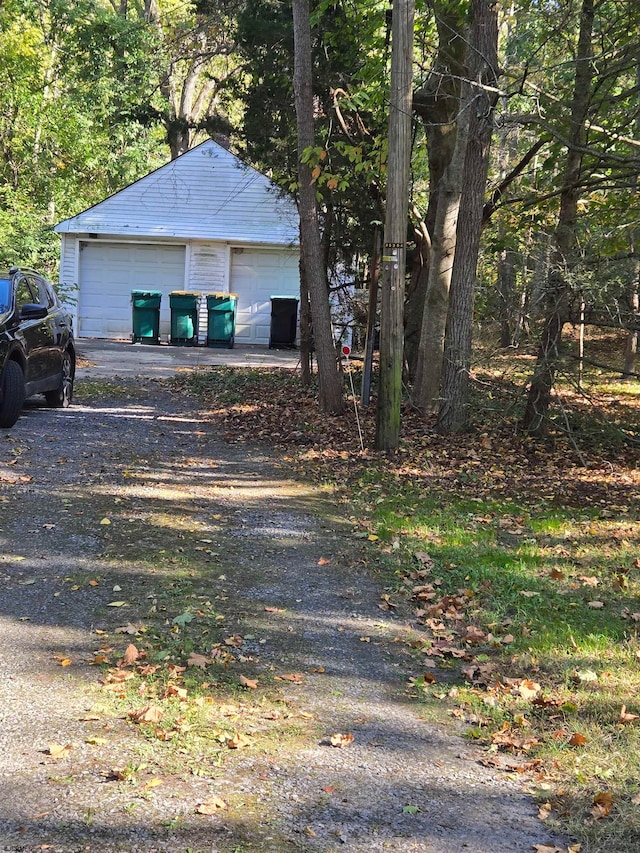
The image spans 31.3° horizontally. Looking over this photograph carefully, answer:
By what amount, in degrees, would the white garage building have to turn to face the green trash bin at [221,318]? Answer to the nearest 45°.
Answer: approximately 45° to its left

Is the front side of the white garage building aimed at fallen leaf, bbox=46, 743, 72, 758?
yes

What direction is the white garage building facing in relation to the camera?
toward the camera

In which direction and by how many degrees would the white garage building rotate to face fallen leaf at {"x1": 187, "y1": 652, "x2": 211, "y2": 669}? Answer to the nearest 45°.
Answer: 0° — it already faces it

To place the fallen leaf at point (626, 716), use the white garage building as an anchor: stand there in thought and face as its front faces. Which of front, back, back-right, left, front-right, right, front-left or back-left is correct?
front

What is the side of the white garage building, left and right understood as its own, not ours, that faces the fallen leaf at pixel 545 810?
front

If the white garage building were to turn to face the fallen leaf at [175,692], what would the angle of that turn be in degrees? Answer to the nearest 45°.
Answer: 0° — it already faces it

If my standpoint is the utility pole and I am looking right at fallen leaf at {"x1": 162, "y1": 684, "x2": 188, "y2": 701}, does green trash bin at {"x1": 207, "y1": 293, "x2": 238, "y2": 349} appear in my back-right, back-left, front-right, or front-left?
back-right

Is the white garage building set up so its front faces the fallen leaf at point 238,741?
yes

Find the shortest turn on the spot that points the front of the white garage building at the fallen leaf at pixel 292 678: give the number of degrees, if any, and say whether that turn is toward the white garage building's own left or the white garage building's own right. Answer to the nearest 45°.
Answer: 0° — it already faces it

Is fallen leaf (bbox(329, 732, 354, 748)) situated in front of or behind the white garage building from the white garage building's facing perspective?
in front

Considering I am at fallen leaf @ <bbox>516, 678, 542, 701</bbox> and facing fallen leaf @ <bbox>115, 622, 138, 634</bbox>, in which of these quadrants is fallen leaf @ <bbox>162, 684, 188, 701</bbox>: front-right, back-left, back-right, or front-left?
front-left

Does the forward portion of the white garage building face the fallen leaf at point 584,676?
yes

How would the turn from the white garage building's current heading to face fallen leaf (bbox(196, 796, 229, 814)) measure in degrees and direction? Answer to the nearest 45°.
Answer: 0° — it already faces it

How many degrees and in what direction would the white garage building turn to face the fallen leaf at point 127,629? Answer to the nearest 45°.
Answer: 0° — it already faces it

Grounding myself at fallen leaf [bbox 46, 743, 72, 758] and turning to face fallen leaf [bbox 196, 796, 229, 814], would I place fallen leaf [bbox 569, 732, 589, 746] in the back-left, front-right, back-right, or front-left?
front-left

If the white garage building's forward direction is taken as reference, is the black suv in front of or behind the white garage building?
in front

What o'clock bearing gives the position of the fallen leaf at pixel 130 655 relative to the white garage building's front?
The fallen leaf is roughly at 12 o'clock from the white garage building.
